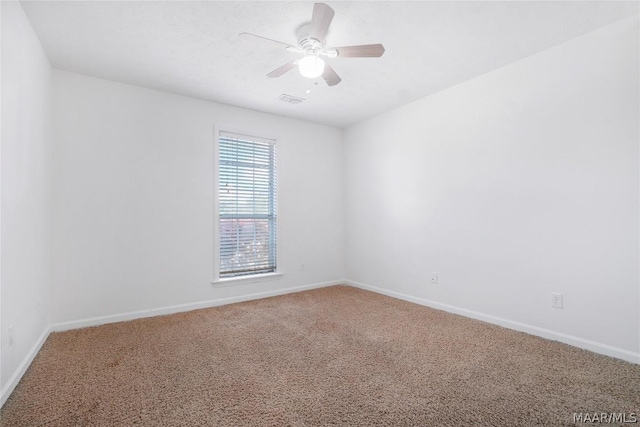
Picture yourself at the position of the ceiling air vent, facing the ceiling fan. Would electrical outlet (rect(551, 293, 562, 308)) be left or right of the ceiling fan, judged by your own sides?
left

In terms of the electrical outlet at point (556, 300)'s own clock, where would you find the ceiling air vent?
The ceiling air vent is roughly at 1 o'clock from the electrical outlet.

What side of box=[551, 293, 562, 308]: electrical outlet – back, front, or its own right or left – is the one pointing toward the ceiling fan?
front

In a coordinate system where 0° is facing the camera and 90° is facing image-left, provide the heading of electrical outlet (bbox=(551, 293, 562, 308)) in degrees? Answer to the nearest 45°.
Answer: approximately 45°

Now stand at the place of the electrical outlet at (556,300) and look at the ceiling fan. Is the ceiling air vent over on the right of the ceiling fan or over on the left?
right
